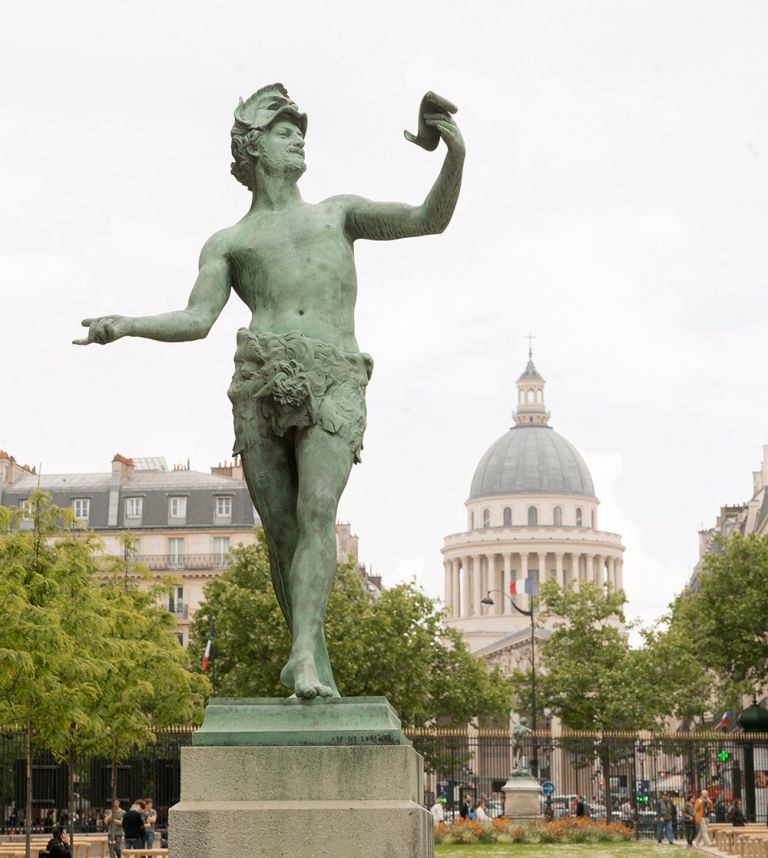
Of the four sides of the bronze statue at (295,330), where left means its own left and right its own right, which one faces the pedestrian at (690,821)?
back

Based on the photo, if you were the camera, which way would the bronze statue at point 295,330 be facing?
facing the viewer

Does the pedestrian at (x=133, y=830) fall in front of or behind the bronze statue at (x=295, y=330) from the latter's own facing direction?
behind

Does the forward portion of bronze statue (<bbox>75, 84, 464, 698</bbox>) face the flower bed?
no

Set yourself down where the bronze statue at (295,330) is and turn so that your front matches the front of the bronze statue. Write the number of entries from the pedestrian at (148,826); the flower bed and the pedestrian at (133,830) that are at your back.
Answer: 3

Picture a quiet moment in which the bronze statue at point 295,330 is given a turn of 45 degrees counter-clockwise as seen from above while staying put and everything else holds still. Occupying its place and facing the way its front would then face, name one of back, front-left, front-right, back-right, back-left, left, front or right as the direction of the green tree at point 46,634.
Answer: back-left

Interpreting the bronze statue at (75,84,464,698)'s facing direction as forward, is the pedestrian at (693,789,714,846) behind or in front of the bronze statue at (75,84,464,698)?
behind

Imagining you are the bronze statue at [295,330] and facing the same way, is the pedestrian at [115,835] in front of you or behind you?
behind

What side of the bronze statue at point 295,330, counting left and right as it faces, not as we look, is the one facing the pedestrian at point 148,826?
back

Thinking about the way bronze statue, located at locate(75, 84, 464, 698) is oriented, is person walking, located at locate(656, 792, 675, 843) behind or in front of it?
behind
